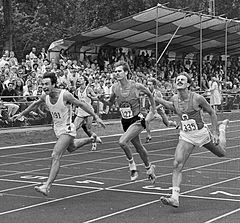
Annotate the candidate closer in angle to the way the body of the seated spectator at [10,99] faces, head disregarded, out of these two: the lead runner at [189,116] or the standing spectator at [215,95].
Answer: the lead runner

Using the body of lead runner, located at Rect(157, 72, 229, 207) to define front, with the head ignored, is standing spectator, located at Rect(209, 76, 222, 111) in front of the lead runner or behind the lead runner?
behind

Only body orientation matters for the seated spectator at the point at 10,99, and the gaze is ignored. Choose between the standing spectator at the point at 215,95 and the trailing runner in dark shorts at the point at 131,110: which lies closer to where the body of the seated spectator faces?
the trailing runner in dark shorts

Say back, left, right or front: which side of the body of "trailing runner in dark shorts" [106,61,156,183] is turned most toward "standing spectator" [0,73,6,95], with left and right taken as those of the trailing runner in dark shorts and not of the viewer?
right

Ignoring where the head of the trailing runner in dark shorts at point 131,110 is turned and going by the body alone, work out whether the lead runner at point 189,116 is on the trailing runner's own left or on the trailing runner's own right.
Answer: on the trailing runner's own left

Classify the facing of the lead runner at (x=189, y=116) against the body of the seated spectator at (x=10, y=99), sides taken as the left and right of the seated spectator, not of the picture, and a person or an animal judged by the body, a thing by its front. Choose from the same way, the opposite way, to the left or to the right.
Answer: to the right

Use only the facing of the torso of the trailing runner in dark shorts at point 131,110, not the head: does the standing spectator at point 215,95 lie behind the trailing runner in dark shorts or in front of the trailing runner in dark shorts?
behind

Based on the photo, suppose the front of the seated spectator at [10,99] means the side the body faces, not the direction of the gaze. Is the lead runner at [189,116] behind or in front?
in front

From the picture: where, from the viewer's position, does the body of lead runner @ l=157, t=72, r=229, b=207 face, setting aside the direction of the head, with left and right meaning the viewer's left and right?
facing the viewer and to the left of the viewer

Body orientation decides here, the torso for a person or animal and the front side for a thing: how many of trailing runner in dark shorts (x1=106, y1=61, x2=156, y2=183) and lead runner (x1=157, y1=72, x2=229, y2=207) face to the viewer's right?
0

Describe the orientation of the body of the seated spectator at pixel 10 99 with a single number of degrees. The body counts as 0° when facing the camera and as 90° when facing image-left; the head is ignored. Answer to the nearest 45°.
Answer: approximately 315°
